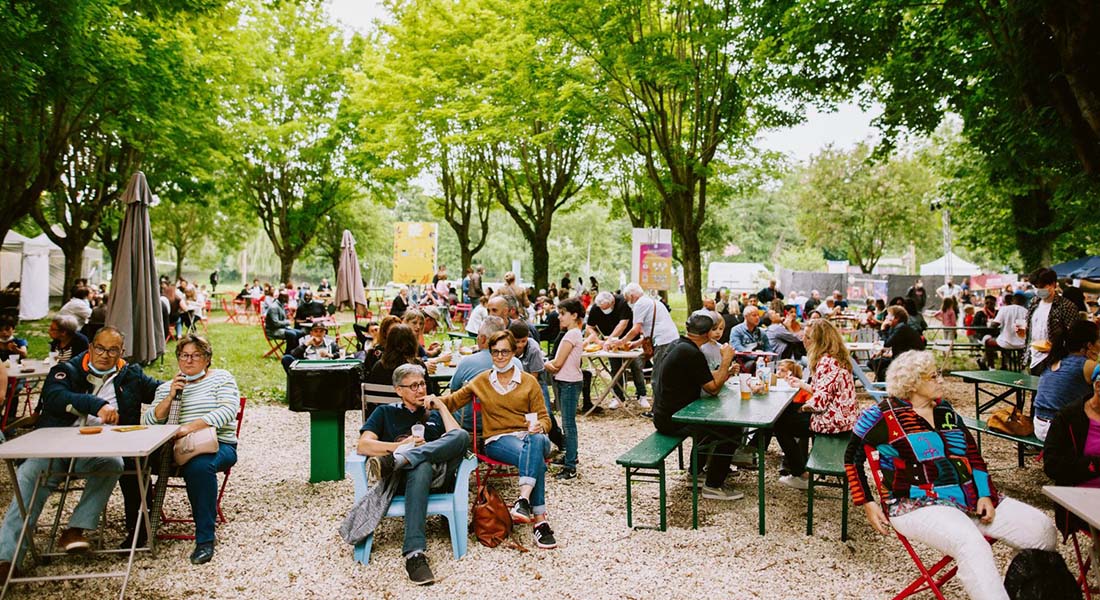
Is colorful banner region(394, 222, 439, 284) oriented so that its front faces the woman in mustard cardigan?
yes

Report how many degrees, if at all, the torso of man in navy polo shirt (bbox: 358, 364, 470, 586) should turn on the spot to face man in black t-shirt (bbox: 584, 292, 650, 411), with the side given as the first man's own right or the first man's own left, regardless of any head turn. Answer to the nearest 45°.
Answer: approximately 135° to the first man's own left

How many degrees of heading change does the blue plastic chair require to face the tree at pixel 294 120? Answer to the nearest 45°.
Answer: approximately 180°

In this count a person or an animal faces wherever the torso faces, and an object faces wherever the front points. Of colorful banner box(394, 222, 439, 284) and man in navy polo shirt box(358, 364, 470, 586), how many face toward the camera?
2

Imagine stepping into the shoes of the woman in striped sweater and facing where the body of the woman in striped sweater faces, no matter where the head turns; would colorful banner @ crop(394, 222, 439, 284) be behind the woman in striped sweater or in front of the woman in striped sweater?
behind

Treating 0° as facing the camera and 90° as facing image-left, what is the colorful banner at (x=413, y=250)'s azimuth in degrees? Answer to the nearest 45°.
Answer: approximately 0°

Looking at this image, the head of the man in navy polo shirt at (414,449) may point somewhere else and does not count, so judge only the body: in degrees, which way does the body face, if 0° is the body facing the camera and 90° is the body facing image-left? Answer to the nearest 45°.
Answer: approximately 0°

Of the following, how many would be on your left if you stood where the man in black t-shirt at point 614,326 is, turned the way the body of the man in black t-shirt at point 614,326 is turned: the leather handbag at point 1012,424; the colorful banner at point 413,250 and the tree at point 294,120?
1

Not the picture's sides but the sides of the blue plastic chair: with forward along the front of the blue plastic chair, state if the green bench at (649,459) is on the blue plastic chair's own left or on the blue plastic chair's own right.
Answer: on the blue plastic chair's own left

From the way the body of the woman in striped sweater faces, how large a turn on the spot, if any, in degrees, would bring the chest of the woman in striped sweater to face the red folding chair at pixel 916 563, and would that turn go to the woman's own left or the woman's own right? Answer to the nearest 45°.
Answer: approximately 90° to the woman's own left

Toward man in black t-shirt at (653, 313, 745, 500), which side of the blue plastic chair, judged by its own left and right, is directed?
left
